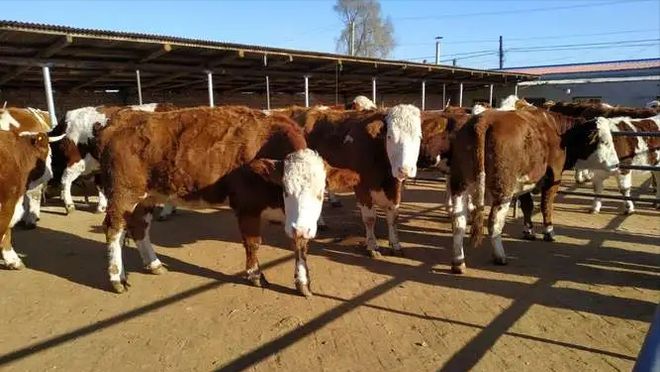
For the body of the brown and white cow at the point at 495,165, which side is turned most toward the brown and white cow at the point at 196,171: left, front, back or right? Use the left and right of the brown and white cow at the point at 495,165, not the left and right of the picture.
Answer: back

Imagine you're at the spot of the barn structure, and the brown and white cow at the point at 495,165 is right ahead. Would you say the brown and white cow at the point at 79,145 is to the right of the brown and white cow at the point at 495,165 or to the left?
right

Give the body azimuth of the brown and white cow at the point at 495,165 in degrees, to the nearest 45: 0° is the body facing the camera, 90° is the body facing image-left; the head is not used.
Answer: approximately 225°
